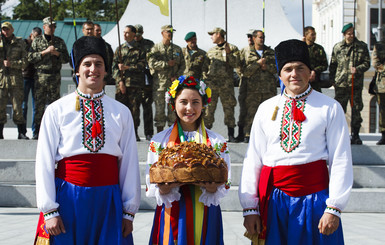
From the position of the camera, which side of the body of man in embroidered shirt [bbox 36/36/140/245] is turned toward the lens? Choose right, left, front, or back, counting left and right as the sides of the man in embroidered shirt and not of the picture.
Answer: front

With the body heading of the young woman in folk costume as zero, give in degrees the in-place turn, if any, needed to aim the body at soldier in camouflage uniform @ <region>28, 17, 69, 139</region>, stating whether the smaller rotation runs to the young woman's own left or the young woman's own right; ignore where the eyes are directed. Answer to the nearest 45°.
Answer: approximately 135° to the young woman's own right

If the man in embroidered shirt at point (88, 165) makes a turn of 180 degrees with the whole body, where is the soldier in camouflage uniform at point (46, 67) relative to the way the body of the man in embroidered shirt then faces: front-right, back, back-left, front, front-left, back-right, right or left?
front

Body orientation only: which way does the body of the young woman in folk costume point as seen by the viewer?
toward the camera

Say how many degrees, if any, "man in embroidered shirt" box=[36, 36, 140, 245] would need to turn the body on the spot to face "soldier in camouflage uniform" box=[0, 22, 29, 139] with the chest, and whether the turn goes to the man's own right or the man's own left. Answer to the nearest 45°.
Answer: approximately 180°

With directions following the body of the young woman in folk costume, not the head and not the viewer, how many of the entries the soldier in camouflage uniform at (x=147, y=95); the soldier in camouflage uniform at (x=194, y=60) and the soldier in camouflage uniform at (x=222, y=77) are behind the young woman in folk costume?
3

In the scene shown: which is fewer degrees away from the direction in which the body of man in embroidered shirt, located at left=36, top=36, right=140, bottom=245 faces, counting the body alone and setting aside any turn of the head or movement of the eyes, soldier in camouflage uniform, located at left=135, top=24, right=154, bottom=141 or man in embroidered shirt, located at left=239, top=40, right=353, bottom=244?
the man in embroidered shirt

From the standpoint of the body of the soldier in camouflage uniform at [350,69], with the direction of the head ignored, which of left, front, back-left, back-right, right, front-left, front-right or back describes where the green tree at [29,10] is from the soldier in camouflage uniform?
back-right

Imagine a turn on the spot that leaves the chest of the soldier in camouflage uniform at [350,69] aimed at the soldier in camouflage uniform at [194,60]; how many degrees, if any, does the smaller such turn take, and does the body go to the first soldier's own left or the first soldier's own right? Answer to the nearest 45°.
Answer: approximately 90° to the first soldier's own right

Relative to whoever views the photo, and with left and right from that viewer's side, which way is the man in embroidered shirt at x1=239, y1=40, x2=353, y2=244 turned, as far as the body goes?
facing the viewer

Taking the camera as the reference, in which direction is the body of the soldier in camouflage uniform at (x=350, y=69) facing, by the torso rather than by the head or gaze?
toward the camera

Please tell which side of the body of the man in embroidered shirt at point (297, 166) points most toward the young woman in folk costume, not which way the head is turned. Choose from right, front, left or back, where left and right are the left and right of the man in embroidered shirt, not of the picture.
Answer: right

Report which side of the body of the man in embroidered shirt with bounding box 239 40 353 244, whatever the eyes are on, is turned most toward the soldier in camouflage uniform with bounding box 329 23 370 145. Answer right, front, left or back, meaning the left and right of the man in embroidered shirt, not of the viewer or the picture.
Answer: back
